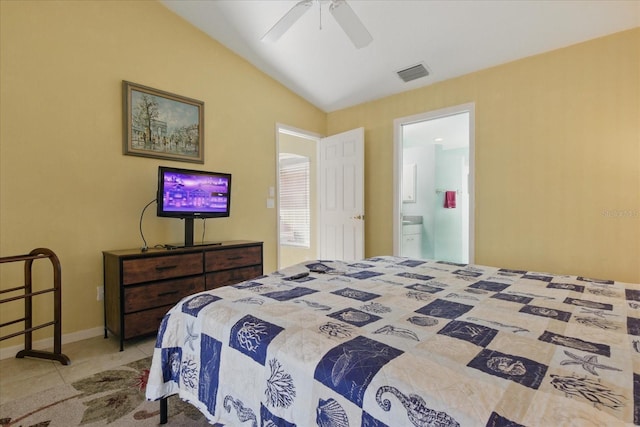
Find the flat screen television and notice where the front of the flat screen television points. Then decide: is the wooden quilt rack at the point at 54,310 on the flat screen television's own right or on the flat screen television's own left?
on the flat screen television's own right

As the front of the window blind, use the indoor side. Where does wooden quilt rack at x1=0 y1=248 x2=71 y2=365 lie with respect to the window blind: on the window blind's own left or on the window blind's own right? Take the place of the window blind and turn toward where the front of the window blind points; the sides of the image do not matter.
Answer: on the window blind's own right

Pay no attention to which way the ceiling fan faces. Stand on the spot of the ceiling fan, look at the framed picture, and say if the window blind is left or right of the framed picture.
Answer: right

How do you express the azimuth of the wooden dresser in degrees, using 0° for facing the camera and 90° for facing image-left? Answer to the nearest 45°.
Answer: approximately 315°

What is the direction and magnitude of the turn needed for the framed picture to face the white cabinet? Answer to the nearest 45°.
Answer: approximately 45° to its left

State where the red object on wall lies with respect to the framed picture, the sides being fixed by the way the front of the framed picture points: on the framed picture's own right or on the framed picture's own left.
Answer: on the framed picture's own left

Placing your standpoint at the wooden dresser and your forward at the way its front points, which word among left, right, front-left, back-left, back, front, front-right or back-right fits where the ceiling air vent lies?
front-left

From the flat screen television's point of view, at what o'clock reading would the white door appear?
The white door is roughly at 10 o'clock from the flat screen television.
